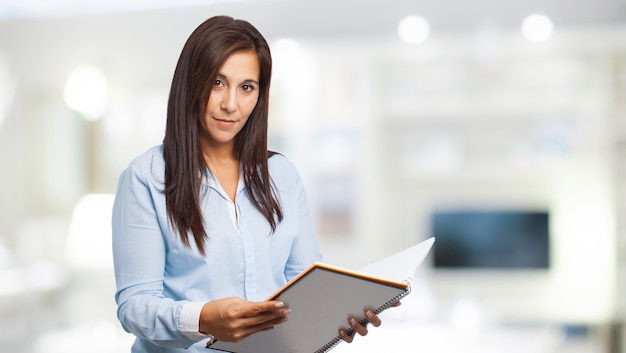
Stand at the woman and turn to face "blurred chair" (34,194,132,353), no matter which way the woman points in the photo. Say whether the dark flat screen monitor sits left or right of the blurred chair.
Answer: right

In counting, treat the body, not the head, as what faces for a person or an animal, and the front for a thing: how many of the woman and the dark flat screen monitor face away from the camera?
0

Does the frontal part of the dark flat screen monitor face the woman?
yes

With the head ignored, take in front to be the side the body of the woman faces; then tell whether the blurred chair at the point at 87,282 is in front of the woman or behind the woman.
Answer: behind

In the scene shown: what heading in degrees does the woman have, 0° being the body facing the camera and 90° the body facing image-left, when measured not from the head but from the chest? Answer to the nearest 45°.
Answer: approximately 315°

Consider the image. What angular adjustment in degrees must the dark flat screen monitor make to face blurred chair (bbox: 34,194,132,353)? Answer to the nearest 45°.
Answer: approximately 90° to its right
